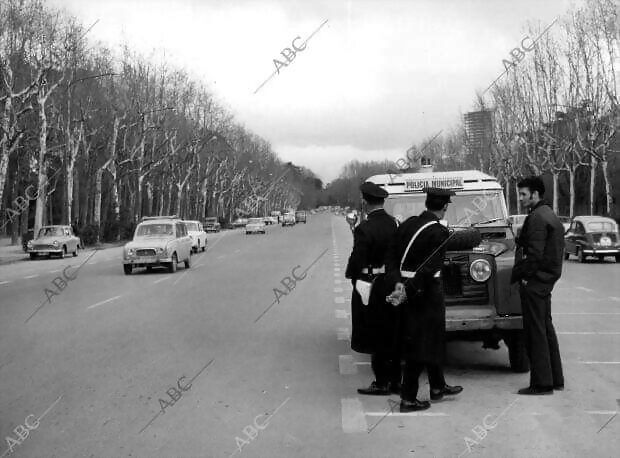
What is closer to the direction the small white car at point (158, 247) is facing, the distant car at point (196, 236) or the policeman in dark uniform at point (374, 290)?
the policeman in dark uniform

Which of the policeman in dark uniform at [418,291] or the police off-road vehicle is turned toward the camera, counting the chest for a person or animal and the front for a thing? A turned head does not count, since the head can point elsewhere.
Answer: the police off-road vehicle

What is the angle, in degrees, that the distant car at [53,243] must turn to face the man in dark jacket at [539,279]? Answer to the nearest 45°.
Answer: approximately 45° to its left

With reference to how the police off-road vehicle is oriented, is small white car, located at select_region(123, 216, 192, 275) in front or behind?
behind

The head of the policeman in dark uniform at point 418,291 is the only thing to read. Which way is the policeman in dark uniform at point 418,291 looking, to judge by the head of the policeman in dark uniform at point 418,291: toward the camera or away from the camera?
away from the camera

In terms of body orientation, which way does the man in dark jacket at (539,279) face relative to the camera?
to the viewer's left

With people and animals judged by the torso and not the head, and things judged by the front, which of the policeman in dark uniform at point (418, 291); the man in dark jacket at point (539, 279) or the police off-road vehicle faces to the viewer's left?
the man in dark jacket

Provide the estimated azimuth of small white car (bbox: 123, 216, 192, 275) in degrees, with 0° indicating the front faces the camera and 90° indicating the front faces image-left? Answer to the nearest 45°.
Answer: approximately 45°

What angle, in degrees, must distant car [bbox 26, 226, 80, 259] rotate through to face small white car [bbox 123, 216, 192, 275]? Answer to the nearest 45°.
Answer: approximately 45° to its left

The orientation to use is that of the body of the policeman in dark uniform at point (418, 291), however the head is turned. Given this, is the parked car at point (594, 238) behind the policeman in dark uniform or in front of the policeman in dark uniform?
in front

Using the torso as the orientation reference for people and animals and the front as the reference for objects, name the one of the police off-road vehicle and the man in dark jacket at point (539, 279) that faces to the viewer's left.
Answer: the man in dark jacket

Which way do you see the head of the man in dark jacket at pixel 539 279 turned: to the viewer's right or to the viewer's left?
to the viewer's left

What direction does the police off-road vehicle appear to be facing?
toward the camera

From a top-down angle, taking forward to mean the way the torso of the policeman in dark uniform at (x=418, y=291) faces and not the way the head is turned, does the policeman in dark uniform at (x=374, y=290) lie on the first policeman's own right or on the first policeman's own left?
on the first policeman's own left

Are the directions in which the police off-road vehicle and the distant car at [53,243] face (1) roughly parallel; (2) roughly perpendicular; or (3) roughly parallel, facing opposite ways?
roughly parallel

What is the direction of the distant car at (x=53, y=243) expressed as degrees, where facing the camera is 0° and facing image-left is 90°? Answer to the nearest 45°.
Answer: approximately 45°
